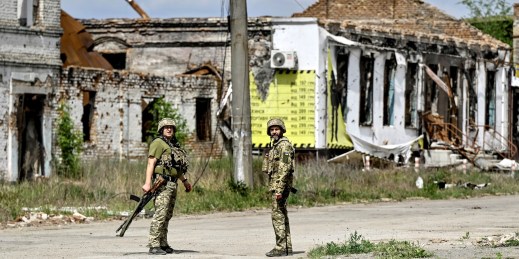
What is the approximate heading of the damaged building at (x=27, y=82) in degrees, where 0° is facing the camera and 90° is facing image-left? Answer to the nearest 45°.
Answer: approximately 0°
